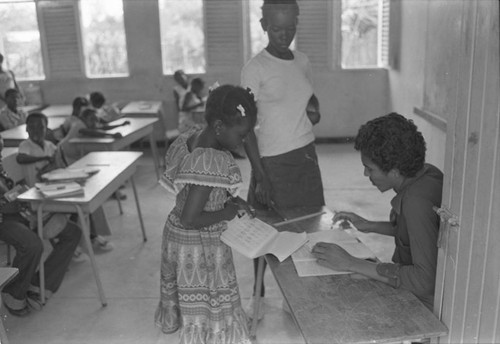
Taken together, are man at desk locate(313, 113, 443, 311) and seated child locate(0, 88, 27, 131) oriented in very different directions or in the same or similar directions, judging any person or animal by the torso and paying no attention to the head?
very different directions

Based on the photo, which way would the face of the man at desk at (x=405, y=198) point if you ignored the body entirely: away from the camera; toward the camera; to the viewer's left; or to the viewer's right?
to the viewer's left

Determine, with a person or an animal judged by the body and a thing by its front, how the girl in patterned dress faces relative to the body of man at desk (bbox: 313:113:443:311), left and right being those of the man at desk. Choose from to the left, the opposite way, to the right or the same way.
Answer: the opposite way

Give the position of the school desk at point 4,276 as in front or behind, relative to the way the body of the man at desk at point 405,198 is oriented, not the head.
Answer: in front

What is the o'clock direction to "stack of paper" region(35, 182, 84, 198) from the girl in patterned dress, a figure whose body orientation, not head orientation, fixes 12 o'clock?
The stack of paper is roughly at 8 o'clock from the girl in patterned dress.

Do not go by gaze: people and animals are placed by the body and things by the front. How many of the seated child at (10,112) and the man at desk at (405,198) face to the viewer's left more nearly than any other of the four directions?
1

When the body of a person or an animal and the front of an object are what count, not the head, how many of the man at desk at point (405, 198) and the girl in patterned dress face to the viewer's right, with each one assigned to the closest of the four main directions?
1

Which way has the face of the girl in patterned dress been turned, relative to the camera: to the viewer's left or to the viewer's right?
to the viewer's right

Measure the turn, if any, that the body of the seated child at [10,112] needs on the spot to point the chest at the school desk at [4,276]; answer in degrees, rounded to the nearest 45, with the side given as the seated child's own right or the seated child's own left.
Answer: approximately 45° to the seated child's own right

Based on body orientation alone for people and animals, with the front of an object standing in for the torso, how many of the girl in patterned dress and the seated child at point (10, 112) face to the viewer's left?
0

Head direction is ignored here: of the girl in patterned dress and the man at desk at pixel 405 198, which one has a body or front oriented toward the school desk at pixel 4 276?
the man at desk

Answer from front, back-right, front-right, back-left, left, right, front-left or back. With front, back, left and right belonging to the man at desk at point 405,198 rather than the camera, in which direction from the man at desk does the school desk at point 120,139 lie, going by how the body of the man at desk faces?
front-right

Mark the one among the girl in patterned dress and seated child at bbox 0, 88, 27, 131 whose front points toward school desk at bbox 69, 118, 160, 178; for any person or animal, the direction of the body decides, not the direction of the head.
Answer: the seated child

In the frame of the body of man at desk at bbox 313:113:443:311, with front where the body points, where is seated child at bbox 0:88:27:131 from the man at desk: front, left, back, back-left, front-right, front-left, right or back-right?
front-right

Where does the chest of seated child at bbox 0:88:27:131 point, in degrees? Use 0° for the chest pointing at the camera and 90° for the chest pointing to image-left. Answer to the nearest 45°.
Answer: approximately 315°

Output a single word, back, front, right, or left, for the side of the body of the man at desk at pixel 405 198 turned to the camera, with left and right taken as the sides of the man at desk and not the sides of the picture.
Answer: left

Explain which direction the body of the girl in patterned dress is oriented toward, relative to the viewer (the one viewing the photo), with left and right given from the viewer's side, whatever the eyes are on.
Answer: facing to the right of the viewer
